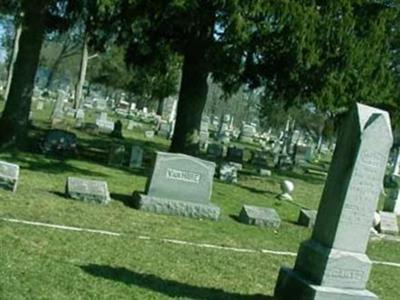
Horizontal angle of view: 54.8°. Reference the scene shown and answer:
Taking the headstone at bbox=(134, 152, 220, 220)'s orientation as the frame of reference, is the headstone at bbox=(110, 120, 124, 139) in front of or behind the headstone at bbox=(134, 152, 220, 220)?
behind

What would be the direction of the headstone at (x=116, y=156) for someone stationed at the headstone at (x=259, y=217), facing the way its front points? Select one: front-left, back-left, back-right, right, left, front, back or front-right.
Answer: back-right

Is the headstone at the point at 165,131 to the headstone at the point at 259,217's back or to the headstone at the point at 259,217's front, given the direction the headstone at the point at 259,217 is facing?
to the back

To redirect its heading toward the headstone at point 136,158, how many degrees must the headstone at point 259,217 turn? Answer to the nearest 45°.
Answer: approximately 135° to its right

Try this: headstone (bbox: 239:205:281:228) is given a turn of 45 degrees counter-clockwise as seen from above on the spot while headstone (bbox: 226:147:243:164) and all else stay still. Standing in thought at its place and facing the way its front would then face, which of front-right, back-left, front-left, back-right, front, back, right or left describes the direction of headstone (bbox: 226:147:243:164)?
back-left

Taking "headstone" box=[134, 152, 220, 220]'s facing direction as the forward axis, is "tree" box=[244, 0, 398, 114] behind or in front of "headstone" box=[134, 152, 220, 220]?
behind

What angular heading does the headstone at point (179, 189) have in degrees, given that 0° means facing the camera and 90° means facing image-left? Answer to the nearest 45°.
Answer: approximately 0°

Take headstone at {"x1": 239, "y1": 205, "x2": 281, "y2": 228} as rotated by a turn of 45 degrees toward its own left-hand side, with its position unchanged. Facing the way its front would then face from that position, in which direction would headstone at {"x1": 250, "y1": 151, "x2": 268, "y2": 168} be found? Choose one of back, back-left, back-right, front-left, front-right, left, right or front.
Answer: back-left

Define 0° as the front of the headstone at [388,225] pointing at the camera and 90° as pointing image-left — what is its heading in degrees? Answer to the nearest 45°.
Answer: approximately 0°

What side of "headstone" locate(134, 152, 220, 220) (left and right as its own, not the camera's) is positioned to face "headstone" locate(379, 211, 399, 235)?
left

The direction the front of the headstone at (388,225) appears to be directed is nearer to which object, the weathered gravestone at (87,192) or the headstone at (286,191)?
the weathered gravestone
